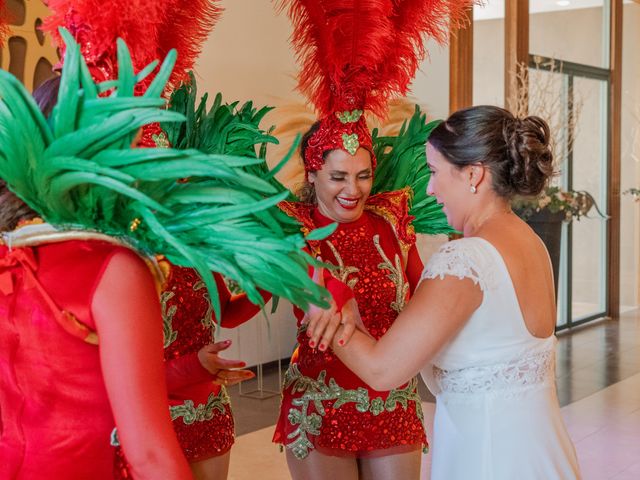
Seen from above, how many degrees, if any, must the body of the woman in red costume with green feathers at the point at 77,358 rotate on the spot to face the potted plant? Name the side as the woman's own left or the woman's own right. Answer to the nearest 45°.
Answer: approximately 45° to the woman's own right

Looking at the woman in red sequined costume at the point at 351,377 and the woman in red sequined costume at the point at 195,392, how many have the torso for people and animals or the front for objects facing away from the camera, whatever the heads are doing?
0

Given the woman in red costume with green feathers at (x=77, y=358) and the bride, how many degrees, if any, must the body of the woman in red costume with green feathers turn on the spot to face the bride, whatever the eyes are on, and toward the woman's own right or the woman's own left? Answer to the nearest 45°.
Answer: approximately 90° to the woman's own right

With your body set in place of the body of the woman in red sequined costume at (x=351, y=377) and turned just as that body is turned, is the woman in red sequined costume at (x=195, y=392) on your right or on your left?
on your right

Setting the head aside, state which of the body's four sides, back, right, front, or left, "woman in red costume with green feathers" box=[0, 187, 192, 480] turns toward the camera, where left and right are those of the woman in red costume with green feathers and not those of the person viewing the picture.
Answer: back

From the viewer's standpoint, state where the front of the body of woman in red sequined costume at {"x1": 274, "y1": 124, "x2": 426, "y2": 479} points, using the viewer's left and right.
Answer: facing the viewer

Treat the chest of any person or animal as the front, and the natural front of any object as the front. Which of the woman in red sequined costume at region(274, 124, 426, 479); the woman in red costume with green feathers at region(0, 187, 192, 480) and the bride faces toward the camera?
the woman in red sequined costume at region(274, 124, 426, 479)

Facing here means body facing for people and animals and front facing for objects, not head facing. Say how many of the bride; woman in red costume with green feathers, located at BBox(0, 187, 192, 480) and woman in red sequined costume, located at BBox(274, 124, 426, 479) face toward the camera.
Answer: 1

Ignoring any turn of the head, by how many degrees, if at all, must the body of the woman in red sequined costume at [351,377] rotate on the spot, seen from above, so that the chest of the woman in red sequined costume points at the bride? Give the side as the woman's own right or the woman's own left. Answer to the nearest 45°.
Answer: approximately 45° to the woman's own left

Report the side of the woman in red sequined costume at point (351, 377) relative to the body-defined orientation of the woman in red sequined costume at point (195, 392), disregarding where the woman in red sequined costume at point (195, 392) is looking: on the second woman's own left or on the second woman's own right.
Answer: on the second woman's own left

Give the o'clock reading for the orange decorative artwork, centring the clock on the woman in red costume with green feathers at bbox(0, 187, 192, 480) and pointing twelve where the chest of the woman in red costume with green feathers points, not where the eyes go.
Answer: The orange decorative artwork is roughly at 12 o'clock from the woman in red costume with green feathers.

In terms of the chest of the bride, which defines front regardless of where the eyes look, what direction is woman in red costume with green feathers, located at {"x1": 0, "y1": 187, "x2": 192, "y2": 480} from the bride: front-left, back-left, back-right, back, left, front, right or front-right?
left

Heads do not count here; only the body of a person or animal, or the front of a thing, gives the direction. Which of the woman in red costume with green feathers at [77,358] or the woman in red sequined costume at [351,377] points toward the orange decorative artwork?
the woman in red costume with green feathers at [77,358]

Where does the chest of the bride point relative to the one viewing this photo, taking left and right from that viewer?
facing away from the viewer and to the left of the viewer

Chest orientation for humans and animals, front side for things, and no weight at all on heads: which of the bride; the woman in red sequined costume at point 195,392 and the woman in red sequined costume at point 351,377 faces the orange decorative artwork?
the bride

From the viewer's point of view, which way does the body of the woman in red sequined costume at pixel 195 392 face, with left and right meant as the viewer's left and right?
facing the viewer and to the right of the viewer

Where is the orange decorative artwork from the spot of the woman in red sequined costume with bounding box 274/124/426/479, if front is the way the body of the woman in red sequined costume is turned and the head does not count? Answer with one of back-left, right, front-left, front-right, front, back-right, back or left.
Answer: back-right

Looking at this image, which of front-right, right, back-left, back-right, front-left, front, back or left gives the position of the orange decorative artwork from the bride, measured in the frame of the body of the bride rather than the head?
front
